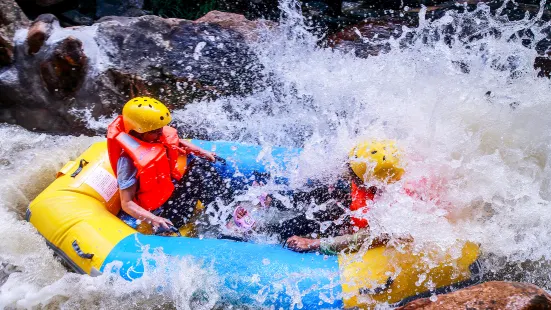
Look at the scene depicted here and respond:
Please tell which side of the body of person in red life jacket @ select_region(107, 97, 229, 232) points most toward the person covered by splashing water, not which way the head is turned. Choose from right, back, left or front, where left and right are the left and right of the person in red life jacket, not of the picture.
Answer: front

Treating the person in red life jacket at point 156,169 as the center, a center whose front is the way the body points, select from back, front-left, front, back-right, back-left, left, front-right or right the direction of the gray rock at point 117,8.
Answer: back-left

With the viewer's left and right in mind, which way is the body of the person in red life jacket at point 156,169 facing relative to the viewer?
facing the viewer and to the right of the viewer

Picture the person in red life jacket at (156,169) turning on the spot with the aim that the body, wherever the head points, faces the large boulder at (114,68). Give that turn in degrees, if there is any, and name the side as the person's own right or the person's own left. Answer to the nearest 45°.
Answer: approximately 135° to the person's own left
